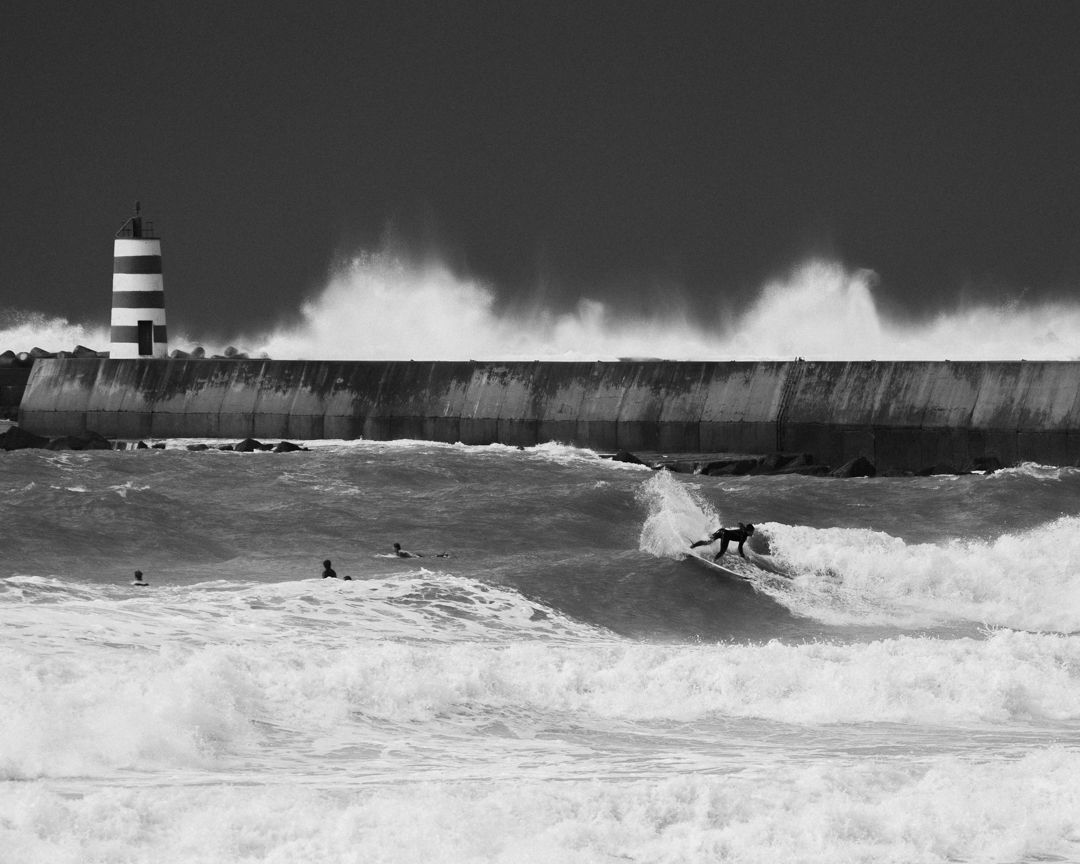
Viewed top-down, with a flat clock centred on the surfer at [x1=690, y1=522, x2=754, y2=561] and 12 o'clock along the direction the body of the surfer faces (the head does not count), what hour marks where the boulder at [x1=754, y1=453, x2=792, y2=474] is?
The boulder is roughly at 9 o'clock from the surfer.

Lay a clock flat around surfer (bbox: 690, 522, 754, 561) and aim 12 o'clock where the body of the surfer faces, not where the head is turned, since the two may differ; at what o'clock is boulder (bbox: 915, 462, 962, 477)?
The boulder is roughly at 10 o'clock from the surfer.

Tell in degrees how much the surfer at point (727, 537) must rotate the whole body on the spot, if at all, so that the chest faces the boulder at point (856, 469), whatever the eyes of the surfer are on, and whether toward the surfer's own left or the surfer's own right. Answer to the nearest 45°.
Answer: approximately 90° to the surfer's own left

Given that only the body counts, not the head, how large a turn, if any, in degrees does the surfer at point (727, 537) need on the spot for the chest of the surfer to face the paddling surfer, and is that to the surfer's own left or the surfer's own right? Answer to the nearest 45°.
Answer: approximately 180°

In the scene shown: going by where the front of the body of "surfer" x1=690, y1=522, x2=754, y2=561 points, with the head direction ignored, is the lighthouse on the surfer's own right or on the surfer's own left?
on the surfer's own left

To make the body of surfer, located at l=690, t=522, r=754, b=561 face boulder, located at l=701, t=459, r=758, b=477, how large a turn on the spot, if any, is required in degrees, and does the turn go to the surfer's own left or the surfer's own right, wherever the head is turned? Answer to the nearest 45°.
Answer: approximately 90° to the surfer's own left

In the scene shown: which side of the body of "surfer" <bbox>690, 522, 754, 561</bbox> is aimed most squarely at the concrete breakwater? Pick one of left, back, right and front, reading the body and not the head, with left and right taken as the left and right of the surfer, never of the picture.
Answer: left

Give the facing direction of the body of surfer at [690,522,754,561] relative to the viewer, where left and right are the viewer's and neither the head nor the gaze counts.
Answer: facing to the right of the viewer

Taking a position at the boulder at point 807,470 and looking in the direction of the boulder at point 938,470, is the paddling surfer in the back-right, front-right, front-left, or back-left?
back-right
